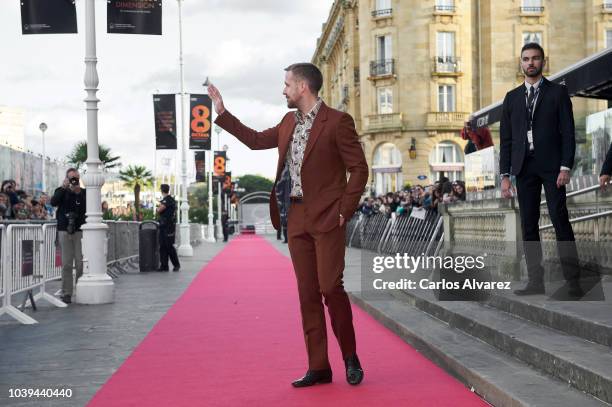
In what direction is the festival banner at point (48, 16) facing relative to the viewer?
toward the camera

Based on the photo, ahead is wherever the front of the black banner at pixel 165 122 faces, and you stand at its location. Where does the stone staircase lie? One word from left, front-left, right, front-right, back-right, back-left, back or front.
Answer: front

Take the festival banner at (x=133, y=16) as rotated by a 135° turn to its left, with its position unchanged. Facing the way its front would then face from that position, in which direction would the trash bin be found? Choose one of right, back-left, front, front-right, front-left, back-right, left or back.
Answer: front-left

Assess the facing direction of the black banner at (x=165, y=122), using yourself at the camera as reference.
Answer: facing the viewer

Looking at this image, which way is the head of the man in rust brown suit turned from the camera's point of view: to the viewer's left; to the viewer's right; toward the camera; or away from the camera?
to the viewer's left

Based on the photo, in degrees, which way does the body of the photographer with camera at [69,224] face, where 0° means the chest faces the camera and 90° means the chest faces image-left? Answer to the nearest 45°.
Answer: approximately 0°

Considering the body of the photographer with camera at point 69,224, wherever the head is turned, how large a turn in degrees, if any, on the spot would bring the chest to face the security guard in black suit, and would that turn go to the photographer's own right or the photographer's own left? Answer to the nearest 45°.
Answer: approximately 45° to the photographer's own left

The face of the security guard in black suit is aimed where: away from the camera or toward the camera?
toward the camera

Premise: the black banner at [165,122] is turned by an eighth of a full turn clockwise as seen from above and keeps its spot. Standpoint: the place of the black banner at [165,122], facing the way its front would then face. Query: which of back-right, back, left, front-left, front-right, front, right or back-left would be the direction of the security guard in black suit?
front-left

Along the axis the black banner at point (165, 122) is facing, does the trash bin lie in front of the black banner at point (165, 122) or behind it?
in front

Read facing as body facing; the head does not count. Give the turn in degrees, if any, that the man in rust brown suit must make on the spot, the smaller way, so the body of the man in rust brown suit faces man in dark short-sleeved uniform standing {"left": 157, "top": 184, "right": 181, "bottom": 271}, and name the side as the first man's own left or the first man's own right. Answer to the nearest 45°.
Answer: approximately 135° to the first man's own right

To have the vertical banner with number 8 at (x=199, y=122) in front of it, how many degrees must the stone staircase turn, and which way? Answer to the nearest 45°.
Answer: approximately 90° to its right

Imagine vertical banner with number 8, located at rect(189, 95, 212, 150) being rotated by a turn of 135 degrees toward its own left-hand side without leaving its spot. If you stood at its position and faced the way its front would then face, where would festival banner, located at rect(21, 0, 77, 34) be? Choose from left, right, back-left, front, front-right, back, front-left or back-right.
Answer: back-right
